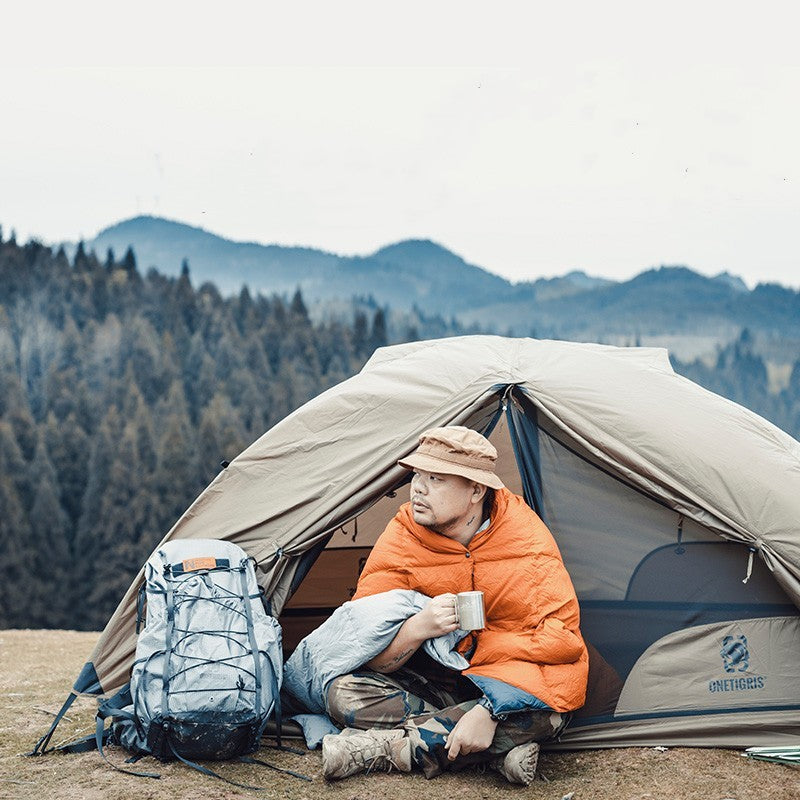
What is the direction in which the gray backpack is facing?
toward the camera

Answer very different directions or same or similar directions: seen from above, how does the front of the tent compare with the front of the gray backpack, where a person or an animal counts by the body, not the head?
same or similar directions

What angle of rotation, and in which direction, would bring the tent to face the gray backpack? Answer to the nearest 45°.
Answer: approximately 90° to its right

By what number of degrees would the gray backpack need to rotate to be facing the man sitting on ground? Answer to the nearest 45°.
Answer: approximately 90° to its left

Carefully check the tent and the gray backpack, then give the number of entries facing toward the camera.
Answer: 2

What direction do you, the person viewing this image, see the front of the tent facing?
facing the viewer
